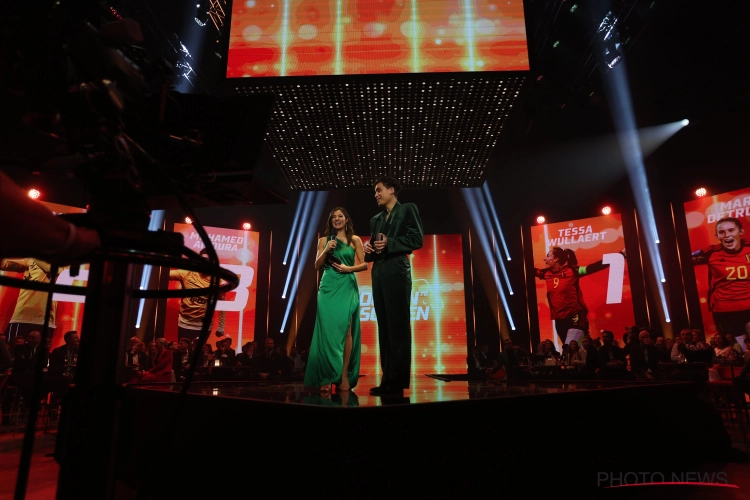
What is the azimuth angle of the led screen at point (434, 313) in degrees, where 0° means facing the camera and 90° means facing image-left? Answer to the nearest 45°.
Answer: approximately 0°

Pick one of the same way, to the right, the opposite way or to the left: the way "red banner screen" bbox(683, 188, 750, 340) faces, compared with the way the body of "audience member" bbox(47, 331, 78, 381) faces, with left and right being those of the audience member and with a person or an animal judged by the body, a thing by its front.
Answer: the opposite way

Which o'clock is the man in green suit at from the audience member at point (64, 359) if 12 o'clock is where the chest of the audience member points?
The man in green suit is roughly at 1 o'clock from the audience member.

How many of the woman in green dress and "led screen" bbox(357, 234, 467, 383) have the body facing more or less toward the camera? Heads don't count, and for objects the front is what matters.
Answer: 2

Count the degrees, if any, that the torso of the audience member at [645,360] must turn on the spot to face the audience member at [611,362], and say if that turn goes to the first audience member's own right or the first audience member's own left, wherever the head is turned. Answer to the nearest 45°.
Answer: approximately 90° to the first audience member's own right

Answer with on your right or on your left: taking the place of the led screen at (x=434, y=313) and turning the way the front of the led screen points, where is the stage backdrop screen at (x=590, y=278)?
on your left

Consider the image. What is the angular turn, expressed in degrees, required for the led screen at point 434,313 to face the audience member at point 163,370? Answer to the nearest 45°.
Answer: approximately 45° to its right
